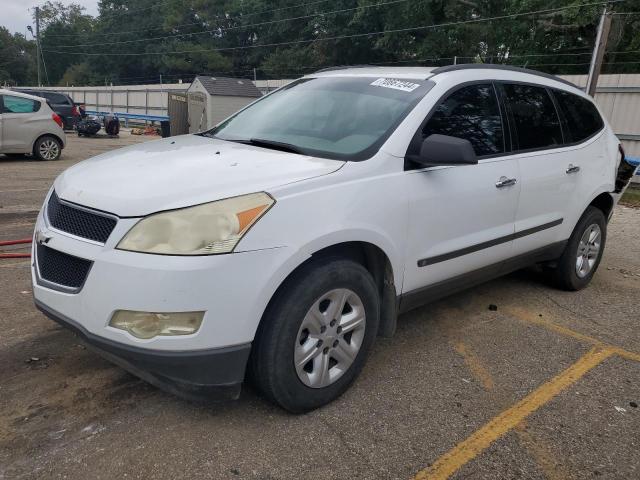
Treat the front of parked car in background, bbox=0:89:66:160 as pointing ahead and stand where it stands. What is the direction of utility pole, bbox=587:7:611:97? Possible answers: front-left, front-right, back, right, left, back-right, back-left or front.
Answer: back-left

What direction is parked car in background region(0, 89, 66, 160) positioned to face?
to the viewer's left

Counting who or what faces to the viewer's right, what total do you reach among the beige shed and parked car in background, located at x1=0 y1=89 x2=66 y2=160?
0

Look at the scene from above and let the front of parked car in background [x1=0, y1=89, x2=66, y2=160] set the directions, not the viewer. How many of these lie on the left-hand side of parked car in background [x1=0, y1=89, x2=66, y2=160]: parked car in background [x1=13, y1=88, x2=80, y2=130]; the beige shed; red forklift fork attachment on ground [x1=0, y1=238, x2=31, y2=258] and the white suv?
2

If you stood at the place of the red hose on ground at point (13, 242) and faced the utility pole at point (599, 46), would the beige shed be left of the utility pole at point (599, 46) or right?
left

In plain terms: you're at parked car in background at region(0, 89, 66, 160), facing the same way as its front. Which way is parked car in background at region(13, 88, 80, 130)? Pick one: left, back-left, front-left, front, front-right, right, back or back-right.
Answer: right

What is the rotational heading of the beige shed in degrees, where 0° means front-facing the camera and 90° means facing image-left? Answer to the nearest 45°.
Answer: approximately 45°

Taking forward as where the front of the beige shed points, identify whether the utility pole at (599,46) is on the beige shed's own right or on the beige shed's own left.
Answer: on the beige shed's own left
